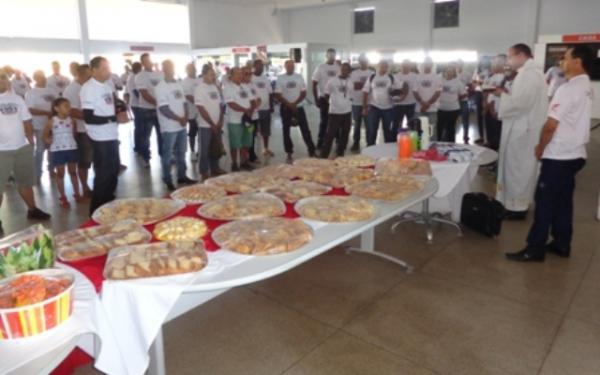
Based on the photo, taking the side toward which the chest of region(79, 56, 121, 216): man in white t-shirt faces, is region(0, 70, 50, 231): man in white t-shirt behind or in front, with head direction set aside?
behind

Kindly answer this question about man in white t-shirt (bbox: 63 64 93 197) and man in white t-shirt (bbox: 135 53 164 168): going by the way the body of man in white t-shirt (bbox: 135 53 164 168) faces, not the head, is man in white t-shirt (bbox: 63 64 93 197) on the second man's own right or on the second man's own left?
on the second man's own right

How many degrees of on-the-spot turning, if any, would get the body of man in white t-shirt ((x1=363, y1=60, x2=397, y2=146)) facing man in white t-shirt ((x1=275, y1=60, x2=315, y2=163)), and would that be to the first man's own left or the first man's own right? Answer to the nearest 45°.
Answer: approximately 90° to the first man's own right

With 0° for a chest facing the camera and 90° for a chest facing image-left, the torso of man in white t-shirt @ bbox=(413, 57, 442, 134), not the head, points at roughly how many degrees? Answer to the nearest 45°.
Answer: approximately 0°

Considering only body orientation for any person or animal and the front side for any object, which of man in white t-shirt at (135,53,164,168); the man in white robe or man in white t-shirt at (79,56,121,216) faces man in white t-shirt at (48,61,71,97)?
the man in white robe
